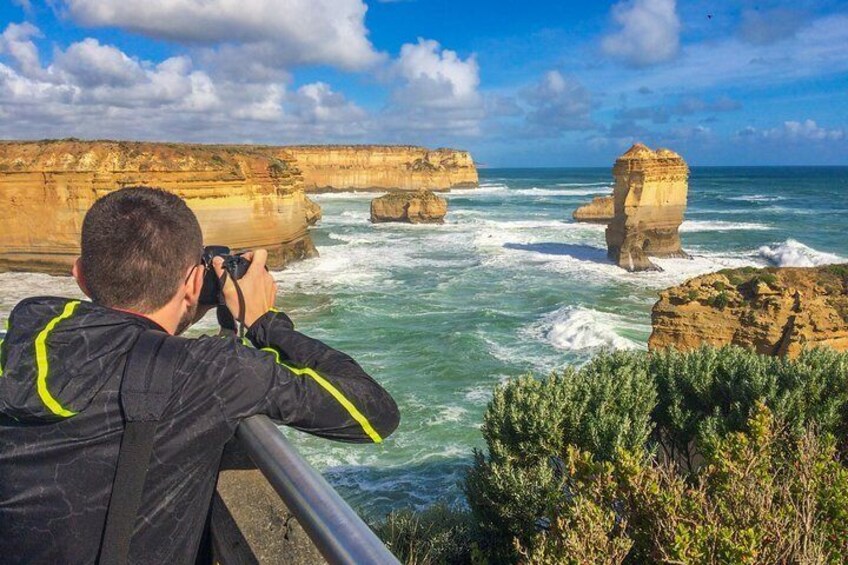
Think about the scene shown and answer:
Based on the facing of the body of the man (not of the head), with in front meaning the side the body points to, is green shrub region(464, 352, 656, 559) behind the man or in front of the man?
in front

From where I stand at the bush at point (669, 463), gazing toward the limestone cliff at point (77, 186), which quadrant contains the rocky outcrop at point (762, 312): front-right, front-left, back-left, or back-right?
front-right

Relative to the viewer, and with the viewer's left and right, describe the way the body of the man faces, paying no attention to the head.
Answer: facing away from the viewer and to the right of the viewer

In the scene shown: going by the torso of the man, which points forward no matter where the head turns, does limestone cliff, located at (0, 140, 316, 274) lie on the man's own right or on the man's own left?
on the man's own left

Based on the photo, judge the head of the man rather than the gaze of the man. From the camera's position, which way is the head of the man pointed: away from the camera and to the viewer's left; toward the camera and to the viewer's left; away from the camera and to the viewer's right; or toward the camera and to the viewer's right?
away from the camera and to the viewer's right

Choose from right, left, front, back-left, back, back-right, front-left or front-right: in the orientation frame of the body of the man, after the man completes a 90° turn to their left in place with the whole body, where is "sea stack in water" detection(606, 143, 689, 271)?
right

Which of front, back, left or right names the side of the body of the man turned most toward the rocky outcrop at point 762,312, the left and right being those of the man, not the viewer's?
front
